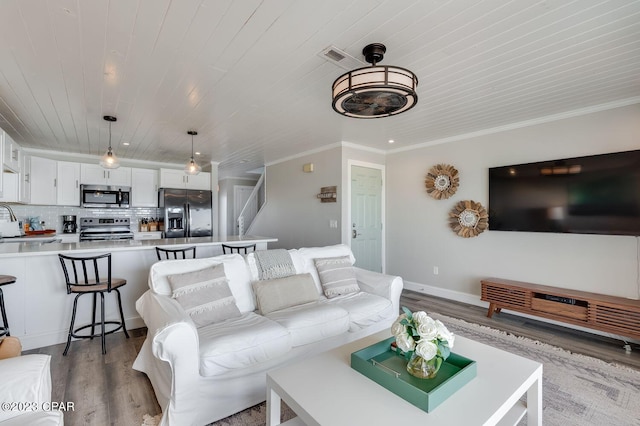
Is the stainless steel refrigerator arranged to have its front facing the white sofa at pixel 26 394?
yes

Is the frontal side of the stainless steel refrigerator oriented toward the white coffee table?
yes

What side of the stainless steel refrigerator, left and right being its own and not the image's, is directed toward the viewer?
front

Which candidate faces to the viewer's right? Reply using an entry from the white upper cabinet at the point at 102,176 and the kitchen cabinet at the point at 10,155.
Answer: the kitchen cabinet

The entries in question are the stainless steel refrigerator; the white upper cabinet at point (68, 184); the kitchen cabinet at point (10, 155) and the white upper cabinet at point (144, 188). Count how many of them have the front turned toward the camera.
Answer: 3

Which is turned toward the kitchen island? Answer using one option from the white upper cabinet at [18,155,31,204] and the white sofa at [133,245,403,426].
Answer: the white upper cabinet

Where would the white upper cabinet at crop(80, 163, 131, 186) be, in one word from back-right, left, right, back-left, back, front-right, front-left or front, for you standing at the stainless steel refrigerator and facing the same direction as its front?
right

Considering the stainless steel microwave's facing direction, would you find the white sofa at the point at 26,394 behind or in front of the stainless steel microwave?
in front

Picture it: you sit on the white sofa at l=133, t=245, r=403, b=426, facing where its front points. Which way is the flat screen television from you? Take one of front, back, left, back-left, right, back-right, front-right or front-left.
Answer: front-left

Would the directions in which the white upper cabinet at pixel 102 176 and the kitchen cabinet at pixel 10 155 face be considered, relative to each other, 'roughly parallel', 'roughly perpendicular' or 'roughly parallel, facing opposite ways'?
roughly perpendicular

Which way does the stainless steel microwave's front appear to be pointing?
toward the camera

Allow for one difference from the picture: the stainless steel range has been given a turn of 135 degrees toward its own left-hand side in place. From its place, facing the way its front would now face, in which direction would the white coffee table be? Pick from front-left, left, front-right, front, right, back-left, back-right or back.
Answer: back-right

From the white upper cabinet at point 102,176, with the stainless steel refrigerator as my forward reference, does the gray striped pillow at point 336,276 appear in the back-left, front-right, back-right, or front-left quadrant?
front-right

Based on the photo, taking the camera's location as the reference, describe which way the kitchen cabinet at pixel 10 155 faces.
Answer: facing to the right of the viewer

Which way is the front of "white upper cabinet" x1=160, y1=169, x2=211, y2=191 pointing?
toward the camera

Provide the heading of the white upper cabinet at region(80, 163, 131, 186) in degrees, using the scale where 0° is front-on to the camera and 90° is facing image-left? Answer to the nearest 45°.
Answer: approximately 0°

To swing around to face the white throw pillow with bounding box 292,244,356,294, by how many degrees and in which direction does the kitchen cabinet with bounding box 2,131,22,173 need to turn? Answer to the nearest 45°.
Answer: approximately 45° to its right

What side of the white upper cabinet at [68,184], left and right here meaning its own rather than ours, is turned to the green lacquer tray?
front
